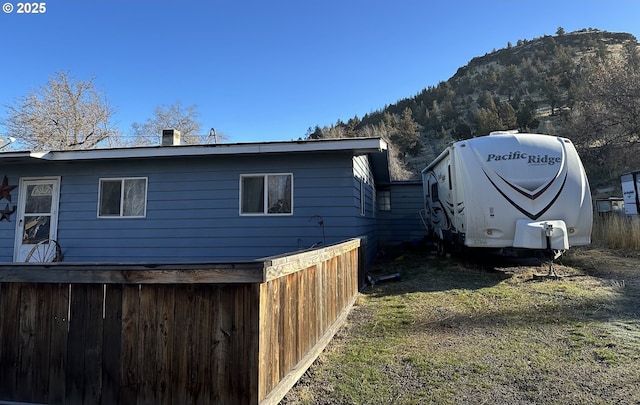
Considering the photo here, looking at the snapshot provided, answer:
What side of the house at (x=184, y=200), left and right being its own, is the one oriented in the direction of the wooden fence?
front

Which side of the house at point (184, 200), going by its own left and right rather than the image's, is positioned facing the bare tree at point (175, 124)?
back

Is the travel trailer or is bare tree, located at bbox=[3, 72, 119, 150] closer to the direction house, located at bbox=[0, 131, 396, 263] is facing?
the travel trailer

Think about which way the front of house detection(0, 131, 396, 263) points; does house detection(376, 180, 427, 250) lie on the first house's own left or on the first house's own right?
on the first house's own left

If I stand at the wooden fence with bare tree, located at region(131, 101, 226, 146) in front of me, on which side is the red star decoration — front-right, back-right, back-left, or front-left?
front-left

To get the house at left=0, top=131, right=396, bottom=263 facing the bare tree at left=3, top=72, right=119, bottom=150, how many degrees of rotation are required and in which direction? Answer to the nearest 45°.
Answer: approximately 135° to its right

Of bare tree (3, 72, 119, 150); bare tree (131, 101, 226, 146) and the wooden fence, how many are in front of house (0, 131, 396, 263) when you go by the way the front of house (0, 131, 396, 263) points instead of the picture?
1

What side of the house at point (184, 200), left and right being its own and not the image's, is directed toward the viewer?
front

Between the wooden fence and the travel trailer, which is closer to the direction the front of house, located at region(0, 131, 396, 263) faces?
the wooden fence
